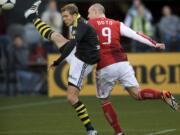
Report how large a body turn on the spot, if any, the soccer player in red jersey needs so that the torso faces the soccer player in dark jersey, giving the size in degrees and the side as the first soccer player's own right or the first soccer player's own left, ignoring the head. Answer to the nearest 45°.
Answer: approximately 90° to the first soccer player's own left

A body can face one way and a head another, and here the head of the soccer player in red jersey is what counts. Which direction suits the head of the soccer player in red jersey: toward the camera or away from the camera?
away from the camera

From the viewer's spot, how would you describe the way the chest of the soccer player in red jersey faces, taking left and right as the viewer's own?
facing away from the viewer and to the left of the viewer
